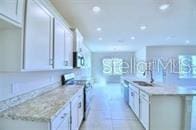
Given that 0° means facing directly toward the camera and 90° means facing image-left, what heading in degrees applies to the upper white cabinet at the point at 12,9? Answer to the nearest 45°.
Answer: approximately 315°

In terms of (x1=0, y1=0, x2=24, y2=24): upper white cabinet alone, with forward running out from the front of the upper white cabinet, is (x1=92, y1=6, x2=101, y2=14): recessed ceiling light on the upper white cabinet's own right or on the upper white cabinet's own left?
on the upper white cabinet's own left

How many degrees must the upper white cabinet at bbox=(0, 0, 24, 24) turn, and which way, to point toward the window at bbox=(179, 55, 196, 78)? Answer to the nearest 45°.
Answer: approximately 90° to its left

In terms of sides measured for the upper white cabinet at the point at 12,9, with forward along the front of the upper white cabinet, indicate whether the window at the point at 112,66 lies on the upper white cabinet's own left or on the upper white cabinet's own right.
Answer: on the upper white cabinet's own left

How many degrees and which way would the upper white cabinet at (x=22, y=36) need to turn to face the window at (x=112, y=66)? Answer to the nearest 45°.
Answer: approximately 90° to its left

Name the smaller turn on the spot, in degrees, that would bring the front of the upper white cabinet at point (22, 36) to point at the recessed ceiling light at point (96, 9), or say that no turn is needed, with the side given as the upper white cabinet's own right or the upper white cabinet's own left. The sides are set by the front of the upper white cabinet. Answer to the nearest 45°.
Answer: approximately 90° to the upper white cabinet's own left

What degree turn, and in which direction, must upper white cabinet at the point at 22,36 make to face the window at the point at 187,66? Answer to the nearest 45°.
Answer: approximately 90° to its left

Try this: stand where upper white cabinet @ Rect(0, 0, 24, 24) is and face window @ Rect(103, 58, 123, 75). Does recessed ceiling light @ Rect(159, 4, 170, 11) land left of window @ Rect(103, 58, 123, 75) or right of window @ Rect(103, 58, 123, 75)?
right
